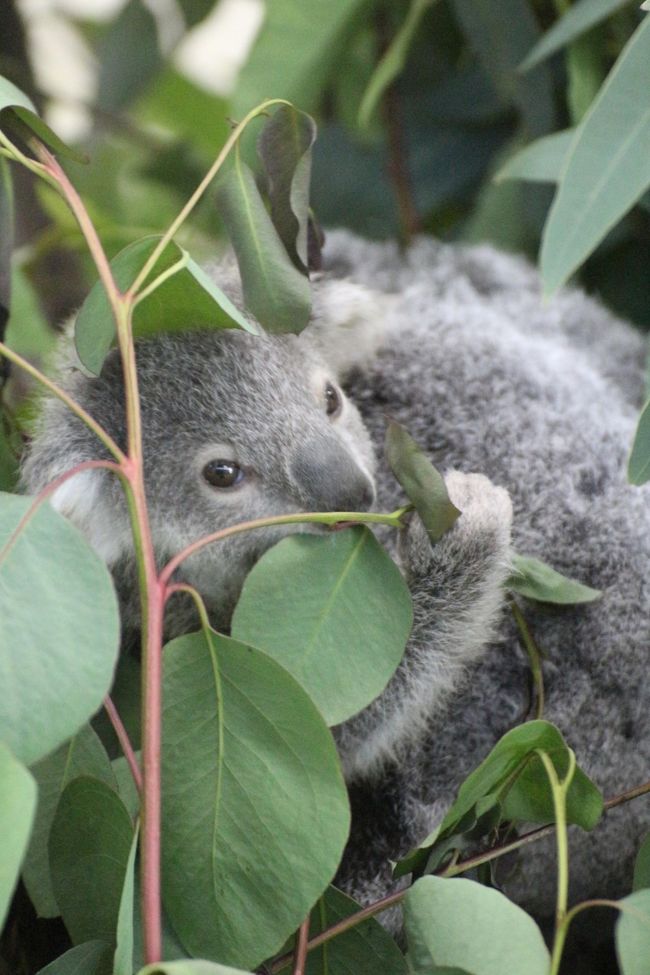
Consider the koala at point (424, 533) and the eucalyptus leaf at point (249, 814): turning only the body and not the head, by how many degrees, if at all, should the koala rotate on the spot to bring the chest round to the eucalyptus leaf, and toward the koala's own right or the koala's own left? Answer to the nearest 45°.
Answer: approximately 45° to the koala's own left

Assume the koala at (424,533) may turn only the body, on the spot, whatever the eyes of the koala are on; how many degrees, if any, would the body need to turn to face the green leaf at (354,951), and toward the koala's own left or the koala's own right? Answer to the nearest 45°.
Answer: approximately 45° to the koala's own left

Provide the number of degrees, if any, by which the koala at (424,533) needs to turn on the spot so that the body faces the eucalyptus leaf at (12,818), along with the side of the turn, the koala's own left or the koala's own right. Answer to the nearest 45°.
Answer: approximately 45° to the koala's own left

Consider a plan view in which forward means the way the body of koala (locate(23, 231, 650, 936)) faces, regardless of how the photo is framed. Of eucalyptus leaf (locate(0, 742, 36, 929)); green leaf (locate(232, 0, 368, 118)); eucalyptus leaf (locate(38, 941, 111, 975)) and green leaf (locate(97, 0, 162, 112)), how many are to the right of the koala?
2

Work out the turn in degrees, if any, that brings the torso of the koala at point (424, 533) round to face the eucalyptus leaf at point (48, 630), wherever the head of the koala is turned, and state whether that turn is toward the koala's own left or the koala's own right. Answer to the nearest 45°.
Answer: approximately 45° to the koala's own left

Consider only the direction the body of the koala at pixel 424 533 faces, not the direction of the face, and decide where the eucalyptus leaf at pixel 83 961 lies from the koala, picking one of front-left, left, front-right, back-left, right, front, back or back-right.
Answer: front-left

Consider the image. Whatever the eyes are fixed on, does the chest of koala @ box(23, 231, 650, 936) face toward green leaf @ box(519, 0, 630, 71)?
no

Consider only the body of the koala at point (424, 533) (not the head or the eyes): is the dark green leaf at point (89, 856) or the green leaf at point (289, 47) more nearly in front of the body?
the dark green leaf

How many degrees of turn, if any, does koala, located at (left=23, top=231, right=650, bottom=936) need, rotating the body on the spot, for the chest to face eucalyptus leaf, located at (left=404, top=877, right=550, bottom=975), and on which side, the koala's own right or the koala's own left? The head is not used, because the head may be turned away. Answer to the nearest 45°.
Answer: approximately 45° to the koala's own left

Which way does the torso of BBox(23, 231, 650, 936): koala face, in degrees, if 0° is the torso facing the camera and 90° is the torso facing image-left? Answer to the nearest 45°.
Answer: approximately 45°

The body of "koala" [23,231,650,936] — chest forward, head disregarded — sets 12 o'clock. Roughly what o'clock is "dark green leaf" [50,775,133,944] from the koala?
The dark green leaf is roughly at 11 o'clock from the koala.
